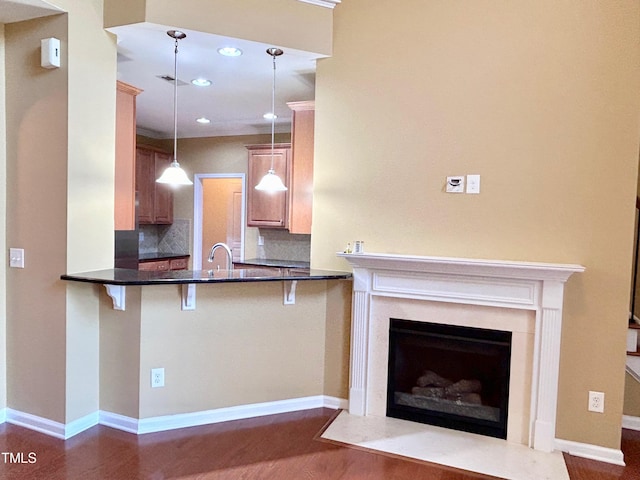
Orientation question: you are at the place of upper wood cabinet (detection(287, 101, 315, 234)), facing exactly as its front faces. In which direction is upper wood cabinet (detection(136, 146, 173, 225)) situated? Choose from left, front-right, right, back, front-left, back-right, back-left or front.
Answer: front-right

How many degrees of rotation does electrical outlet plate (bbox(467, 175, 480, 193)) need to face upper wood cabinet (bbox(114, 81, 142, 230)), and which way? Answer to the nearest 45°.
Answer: approximately 90° to its right

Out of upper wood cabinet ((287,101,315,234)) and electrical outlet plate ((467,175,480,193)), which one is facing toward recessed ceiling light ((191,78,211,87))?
the upper wood cabinet

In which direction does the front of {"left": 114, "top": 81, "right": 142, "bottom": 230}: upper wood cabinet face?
to the viewer's right

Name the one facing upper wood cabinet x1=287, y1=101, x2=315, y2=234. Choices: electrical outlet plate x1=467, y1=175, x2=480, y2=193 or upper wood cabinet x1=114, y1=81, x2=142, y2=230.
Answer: upper wood cabinet x1=114, y1=81, x2=142, y2=230

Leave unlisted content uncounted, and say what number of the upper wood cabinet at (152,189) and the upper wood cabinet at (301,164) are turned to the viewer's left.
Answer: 1

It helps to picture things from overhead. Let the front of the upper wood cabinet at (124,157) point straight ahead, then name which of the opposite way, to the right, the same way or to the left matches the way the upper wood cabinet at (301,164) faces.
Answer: the opposite way

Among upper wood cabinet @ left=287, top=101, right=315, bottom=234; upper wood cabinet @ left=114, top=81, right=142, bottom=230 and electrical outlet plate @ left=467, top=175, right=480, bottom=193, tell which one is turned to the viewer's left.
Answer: upper wood cabinet @ left=287, top=101, right=315, bottom=234

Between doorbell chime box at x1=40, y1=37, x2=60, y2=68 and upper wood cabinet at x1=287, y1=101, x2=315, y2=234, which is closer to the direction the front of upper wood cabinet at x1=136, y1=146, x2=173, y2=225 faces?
the upper wood cabinet

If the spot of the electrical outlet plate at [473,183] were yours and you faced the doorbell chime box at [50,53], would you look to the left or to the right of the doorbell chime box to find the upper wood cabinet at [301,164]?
right

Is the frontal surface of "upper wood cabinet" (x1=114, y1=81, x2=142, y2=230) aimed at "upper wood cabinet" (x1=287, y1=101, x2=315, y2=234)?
yes

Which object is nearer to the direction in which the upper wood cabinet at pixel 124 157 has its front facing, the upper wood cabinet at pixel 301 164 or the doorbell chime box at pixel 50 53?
the upper wood cabinet

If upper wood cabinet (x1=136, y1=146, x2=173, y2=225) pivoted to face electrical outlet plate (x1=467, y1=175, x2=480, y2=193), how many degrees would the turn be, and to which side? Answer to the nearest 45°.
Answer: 0° — it already faces it

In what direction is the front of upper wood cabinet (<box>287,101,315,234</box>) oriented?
to the viewer's left

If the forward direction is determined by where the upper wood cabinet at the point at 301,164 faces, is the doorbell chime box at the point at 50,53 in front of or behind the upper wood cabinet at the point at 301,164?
in front

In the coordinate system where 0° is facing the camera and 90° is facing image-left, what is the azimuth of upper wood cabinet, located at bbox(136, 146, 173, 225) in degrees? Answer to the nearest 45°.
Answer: approximately 315°
